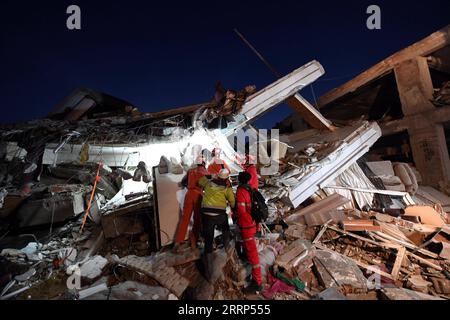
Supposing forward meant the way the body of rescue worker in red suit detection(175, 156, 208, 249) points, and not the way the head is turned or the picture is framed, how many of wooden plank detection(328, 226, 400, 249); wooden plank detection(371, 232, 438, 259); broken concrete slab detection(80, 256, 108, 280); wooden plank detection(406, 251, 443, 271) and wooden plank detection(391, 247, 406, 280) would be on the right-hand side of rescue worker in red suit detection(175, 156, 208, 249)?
4

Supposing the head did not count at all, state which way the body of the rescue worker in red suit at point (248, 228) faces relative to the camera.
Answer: to the viewer's left

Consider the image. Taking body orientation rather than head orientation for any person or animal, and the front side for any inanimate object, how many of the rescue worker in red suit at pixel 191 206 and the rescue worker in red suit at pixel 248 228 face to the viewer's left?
1

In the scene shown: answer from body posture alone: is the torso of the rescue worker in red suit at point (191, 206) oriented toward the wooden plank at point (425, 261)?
no

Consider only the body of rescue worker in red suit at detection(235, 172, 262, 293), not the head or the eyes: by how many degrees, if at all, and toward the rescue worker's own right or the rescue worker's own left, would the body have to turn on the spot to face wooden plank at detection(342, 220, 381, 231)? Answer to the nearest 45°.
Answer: approximately 135° to the rescue worker's own right

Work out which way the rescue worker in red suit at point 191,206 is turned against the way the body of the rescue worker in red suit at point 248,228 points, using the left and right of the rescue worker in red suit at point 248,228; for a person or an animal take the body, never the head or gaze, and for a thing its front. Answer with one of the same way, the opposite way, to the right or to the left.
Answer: to the right

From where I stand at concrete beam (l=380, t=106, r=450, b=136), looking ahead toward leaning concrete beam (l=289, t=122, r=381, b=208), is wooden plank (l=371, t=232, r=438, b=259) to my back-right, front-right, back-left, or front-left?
front-left

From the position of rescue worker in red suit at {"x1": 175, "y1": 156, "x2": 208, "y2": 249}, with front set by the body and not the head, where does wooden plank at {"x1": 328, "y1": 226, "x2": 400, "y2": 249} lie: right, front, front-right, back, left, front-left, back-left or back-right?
right

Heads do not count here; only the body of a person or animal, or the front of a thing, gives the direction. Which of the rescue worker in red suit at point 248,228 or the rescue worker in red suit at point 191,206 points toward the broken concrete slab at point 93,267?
the rescue worker in red suit at point 248,228

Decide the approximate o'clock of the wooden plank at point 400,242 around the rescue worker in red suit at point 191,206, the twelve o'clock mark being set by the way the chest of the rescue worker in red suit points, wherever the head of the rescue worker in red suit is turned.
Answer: The wooden plank is roughly at 3 o'clock from the rescue worker in red suit.

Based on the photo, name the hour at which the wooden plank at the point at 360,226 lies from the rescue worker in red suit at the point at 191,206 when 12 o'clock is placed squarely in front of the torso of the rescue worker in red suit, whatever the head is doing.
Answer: The wooden plank is roughly at 3 o'clock from the rescue worker in red suit.

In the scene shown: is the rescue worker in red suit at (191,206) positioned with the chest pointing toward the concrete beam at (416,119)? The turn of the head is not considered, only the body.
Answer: no

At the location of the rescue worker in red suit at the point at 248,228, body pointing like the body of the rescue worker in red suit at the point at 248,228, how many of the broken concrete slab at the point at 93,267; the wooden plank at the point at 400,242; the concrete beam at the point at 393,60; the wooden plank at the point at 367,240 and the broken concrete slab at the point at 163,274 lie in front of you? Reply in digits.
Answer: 2

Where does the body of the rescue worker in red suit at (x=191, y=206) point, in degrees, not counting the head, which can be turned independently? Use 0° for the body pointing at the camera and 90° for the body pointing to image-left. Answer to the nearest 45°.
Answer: approximately 180°
